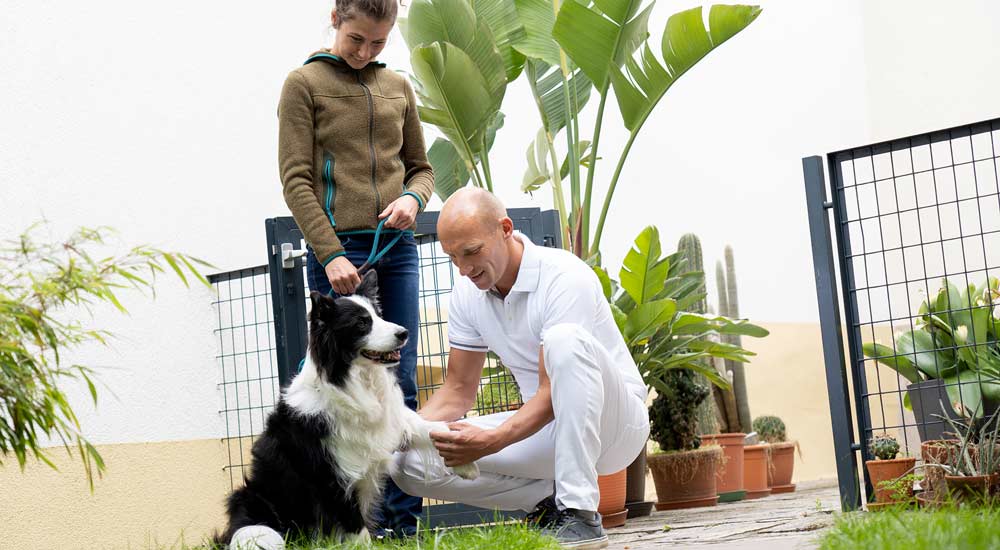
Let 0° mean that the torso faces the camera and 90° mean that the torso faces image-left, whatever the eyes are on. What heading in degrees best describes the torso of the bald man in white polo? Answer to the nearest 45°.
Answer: approximately 45°

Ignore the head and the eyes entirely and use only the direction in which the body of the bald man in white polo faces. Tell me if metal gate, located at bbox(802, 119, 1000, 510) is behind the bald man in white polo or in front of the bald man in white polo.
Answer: behind

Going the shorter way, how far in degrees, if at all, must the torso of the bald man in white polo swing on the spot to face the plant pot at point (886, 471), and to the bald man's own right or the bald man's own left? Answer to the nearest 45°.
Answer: approximately 180°

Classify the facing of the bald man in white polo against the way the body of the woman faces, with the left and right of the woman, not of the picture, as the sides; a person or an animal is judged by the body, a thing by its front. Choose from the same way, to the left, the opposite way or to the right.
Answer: to the right

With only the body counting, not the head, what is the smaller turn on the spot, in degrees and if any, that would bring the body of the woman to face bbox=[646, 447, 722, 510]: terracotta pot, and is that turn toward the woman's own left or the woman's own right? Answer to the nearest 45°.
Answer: approximately 90° to the woman's own left

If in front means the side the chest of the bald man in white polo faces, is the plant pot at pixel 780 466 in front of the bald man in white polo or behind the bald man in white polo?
behind

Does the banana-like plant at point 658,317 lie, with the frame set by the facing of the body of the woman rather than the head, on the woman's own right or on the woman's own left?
on the woman's own left

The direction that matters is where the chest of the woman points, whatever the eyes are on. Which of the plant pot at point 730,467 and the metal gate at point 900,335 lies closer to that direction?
the metal gate

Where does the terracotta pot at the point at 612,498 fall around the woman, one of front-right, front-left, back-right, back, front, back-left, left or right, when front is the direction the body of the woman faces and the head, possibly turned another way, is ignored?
left

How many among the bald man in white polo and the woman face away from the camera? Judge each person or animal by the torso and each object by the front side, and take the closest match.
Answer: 0

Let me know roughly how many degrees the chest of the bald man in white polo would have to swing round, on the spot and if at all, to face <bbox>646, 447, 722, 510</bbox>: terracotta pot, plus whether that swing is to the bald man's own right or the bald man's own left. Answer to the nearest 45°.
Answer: approximately 135° to the bald man's own right

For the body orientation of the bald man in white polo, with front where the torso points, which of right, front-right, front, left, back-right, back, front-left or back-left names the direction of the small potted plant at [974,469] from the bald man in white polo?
back-left

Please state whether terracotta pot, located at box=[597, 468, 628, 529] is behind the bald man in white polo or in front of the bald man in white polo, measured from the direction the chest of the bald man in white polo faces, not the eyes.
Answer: behind

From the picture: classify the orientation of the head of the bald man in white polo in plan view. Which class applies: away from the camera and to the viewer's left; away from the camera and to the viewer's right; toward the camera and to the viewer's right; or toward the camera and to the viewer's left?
toward the camera and to the viewer's left

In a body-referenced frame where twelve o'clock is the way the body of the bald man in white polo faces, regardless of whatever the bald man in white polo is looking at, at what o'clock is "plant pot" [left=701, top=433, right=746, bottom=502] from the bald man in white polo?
The plant pot is roughly at 5 o'clock from the bald man in white polo.

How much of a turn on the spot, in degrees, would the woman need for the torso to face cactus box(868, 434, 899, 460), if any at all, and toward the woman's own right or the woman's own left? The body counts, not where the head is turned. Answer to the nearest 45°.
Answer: approximately 45° to the woman's own left
